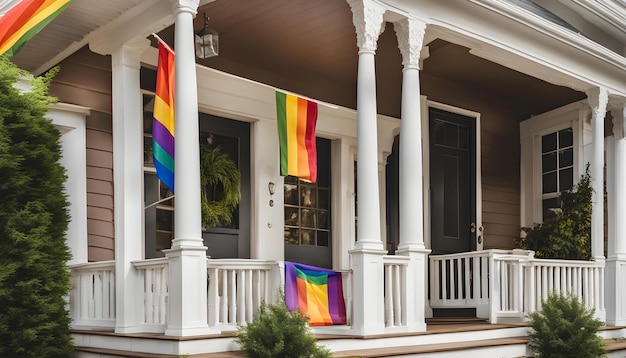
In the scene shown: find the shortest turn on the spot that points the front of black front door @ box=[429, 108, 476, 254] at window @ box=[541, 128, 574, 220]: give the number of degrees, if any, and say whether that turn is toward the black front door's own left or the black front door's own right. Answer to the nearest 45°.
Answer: approximately 90° to the black front door's own left

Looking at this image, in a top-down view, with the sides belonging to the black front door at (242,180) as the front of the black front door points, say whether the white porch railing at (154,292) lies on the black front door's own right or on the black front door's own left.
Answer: on the black front door's own right

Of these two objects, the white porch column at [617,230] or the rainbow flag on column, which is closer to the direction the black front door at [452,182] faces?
the white porch column

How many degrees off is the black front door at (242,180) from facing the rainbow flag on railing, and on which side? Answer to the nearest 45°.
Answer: approximately 45° to its left
